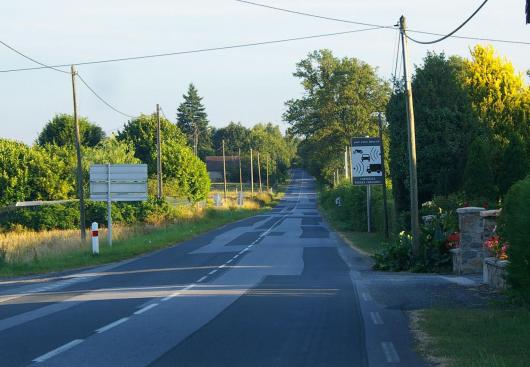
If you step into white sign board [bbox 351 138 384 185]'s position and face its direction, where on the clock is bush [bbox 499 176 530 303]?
The bush is roughly at 12 o'clock from the white sign board.

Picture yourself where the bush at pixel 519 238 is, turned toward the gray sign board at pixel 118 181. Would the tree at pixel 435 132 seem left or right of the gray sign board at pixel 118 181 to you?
right

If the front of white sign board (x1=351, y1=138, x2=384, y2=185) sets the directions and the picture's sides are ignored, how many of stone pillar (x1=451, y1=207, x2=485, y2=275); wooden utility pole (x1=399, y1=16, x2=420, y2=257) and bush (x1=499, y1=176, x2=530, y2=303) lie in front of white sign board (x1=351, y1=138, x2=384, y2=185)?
3

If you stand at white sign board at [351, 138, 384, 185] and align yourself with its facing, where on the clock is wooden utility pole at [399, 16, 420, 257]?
The wooden utility pole is roughly at 12 o'clock from the white sign board.

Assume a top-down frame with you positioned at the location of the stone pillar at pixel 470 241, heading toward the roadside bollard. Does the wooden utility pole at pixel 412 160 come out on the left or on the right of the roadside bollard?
right

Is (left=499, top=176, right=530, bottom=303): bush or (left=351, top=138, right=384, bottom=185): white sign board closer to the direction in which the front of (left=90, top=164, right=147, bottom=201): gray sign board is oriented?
the white sign board

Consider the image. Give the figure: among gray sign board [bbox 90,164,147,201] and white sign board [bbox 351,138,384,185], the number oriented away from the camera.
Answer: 1

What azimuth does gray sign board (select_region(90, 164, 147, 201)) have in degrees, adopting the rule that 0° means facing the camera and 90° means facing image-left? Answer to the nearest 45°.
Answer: approximately 180°

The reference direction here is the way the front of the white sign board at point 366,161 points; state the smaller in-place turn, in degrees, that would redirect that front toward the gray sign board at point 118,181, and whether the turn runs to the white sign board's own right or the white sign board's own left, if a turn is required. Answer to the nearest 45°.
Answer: approximately 45° to the white sign board's own right

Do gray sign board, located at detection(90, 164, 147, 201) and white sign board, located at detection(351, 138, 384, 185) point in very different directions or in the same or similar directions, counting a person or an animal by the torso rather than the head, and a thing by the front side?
very different directions

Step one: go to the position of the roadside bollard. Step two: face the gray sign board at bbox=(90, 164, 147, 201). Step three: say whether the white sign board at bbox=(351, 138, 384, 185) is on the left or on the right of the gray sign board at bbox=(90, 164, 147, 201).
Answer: right
